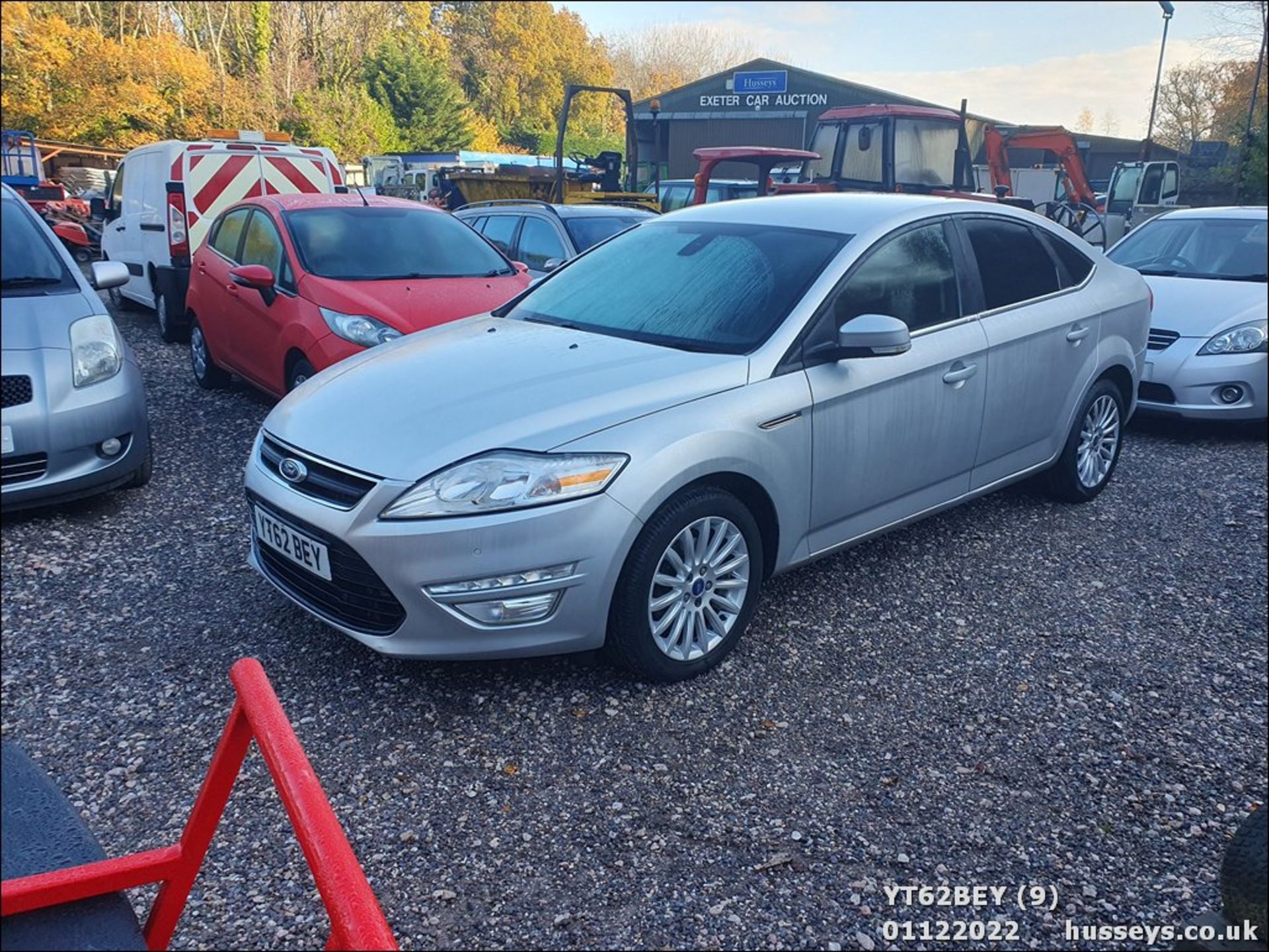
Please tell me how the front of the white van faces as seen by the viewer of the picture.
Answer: facing away from the viewer and to the left of the viewer

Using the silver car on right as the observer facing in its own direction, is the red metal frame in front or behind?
in front

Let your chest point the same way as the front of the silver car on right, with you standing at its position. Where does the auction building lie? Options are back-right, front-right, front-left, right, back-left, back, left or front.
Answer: right

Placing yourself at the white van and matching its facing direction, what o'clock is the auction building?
The auction building is roughly at 3 o'clock from the white van.

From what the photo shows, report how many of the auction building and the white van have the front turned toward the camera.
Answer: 1

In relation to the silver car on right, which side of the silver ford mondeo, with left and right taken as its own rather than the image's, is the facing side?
back

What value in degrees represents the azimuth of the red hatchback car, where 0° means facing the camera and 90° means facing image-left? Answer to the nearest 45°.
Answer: approximately 315°

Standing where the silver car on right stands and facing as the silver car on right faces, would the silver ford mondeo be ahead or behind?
ahead

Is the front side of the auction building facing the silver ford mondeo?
yes

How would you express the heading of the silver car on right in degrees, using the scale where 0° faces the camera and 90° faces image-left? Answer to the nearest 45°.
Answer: approximately 45°

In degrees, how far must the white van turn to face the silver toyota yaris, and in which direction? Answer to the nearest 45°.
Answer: approximately 135° to its left
